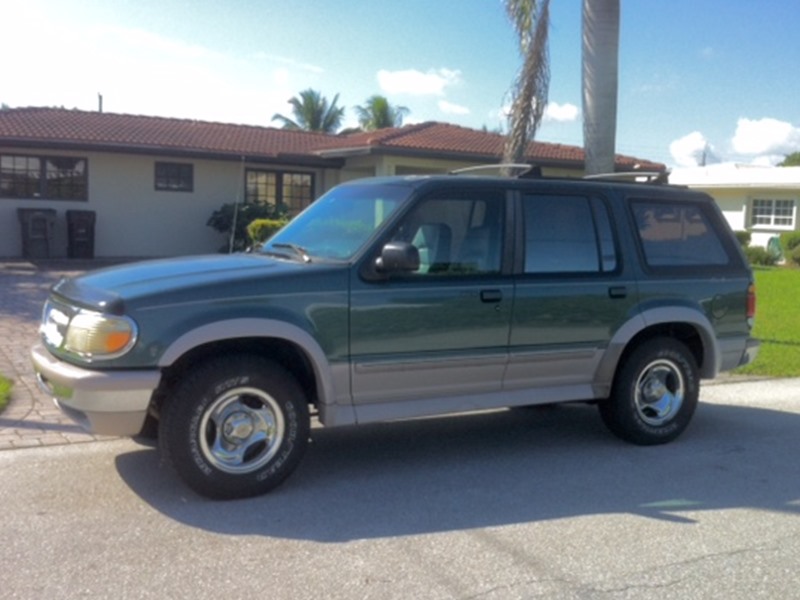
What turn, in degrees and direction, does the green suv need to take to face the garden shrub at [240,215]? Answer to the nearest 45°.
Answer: approximately 135° to its right

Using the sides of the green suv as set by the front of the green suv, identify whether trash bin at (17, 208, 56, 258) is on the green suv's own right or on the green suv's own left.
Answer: on the green suv's own right

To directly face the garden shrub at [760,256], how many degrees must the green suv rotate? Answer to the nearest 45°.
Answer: approximately 180°

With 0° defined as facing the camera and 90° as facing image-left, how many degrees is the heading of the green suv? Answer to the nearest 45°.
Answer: approximately 45°

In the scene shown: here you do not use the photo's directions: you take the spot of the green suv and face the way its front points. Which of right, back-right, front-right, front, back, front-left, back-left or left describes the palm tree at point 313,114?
back-right

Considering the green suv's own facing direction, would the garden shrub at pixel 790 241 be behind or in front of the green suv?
behind

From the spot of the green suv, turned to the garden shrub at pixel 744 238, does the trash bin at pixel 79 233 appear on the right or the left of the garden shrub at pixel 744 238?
left

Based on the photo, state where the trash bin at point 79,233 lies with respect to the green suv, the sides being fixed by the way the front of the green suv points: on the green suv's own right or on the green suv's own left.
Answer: on the green suv's own right
